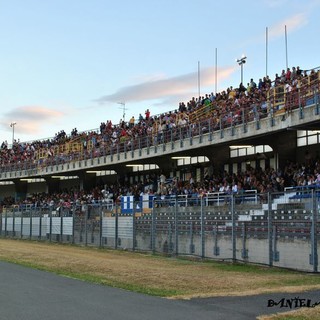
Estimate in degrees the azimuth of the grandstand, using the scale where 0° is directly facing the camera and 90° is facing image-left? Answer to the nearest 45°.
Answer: approximately 45°
